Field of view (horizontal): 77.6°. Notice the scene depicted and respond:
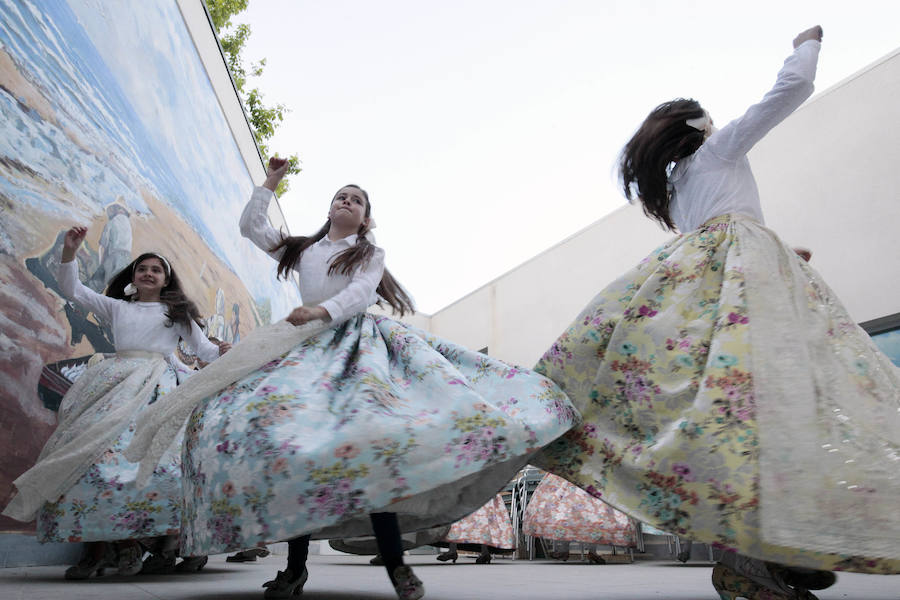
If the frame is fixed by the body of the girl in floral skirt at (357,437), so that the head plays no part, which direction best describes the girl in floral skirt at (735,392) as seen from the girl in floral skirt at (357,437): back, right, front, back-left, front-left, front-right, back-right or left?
left

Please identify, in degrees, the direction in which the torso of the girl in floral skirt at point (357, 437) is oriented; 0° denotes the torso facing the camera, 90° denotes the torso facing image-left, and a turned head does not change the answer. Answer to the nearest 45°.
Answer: approximately 0°

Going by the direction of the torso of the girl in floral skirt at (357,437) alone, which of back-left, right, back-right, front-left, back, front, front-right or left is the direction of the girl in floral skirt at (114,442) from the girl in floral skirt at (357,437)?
back-right
